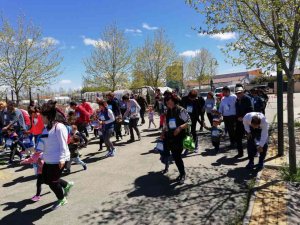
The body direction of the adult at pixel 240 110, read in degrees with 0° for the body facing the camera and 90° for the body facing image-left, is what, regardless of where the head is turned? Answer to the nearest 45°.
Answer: approximately 45°

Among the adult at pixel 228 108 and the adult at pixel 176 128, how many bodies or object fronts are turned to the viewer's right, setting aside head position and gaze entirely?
0

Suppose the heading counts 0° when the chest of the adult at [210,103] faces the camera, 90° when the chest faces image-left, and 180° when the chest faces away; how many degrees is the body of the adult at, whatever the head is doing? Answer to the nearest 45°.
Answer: approximately 45°

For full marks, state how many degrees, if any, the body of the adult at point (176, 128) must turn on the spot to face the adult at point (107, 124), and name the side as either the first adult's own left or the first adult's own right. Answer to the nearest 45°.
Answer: approximately 90° to the first adult's own right

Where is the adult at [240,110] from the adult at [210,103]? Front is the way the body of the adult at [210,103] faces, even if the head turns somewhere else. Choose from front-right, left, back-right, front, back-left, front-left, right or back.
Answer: front-left
